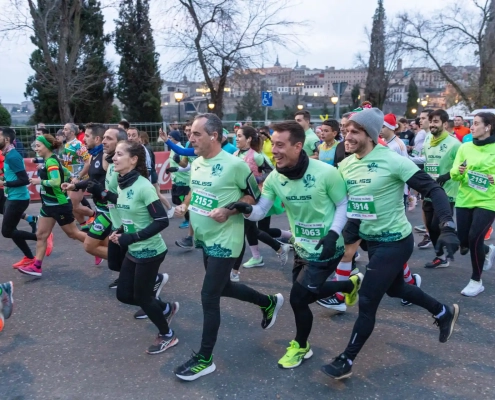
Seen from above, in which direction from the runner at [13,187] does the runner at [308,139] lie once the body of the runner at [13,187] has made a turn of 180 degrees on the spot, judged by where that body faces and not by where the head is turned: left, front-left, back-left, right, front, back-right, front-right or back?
front

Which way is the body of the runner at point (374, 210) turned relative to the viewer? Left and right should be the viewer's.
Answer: facing the viewer and to the left of the viewer

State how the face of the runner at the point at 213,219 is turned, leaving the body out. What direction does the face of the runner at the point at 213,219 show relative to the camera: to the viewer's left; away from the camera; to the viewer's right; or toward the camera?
to the viewer's left

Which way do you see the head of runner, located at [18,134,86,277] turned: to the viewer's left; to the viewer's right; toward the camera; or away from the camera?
to the viewer's left

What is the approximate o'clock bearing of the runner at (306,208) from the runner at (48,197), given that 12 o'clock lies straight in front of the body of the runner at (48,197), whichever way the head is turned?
the runner at (306,208) is roughly at 8 o'clock from the runner at (48,197).

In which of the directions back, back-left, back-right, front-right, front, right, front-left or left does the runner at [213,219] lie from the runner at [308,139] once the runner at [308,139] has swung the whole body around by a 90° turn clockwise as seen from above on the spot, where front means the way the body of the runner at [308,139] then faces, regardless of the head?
back-left

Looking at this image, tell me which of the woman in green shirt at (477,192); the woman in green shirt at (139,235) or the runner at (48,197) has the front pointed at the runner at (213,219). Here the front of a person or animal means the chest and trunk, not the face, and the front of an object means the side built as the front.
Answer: the woman in green shirt at (477,192)

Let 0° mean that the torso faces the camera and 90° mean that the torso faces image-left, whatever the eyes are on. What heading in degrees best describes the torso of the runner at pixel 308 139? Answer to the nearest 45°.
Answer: approximately 45°

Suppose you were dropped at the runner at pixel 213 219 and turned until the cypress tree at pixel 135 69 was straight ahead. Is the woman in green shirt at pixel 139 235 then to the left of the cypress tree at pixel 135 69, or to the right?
left

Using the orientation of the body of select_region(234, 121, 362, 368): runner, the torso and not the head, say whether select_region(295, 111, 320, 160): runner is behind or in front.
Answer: behind

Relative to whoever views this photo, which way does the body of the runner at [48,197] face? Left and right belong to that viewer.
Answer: facing to the left of the viewer

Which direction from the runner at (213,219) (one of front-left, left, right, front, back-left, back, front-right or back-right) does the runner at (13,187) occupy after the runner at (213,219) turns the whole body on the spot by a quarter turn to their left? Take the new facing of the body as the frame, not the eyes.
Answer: back

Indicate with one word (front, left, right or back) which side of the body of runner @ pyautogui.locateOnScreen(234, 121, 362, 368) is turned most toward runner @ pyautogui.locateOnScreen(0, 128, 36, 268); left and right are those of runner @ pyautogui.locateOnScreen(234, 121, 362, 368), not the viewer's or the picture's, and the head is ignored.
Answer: right

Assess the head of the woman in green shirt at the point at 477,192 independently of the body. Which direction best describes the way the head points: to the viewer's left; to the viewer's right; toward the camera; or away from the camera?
to the viewer's left

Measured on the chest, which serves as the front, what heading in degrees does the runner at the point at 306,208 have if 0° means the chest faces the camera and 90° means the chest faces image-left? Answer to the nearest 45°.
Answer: approximately 45°

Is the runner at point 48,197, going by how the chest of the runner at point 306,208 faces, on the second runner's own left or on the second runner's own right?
on the second runner's own right

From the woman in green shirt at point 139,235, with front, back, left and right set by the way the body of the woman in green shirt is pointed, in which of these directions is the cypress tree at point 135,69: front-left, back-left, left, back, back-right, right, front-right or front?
back-right

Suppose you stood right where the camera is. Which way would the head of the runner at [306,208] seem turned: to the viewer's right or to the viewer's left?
to the viewer's left
